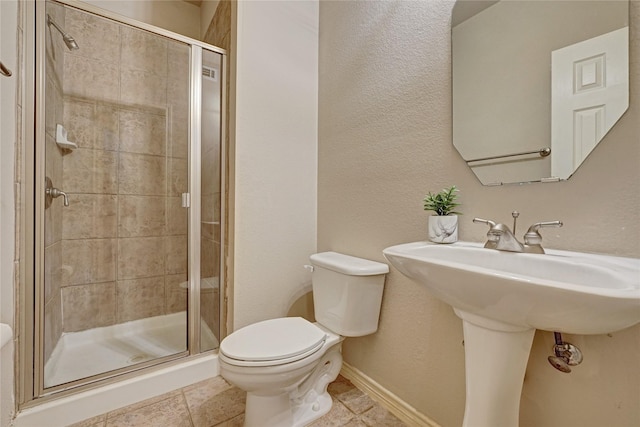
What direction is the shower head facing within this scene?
to the viewer's right

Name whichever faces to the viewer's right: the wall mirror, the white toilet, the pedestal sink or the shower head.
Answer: the shower head

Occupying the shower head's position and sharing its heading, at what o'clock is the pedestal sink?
The pedestal sink is roughly at 2 o'clock from the shower head.

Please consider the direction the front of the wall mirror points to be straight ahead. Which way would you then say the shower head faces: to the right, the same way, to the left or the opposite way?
the opposite way

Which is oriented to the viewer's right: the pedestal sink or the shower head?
the shower head

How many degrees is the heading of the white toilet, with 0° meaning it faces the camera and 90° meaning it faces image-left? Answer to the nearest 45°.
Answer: approximately 45°

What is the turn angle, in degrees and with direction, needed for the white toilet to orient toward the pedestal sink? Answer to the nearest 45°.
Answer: approximately 90° to its left
